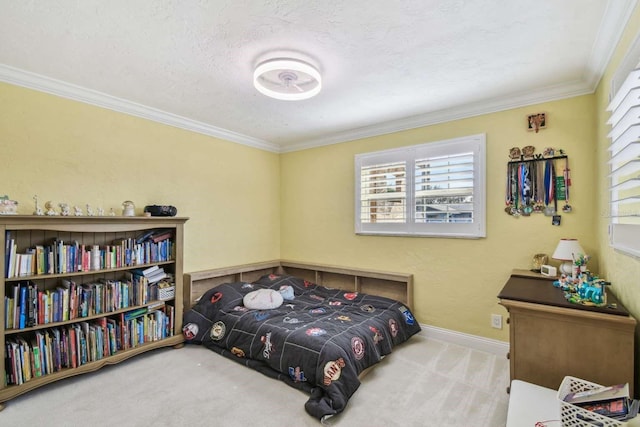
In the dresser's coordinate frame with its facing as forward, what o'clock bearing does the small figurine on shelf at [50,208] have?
The small figurine on shelf is roughly at 11 o'clock from the dresser.

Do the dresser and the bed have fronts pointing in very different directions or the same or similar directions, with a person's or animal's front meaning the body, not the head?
very different directions

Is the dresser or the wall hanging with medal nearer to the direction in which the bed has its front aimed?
the dresser

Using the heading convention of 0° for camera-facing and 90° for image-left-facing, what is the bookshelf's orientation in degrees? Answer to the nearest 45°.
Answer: approximately 315°

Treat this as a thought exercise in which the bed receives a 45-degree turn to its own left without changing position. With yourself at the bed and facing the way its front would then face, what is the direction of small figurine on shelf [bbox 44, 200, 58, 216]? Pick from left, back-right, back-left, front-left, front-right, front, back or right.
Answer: back

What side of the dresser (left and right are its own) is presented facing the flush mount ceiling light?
front

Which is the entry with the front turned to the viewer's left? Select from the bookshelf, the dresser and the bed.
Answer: the dresser

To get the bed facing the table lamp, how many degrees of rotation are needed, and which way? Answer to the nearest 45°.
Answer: approximately 45° to its left

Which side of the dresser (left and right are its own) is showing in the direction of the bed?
front

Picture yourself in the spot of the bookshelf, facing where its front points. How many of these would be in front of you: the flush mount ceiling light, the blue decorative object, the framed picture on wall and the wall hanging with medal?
4

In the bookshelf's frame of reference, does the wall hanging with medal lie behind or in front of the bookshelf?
in front

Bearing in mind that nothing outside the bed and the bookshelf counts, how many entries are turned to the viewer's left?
0

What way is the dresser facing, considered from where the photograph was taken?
facing to the left of the viewer

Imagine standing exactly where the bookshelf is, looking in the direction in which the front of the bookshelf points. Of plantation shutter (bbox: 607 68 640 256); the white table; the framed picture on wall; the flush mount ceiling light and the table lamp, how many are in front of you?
5
